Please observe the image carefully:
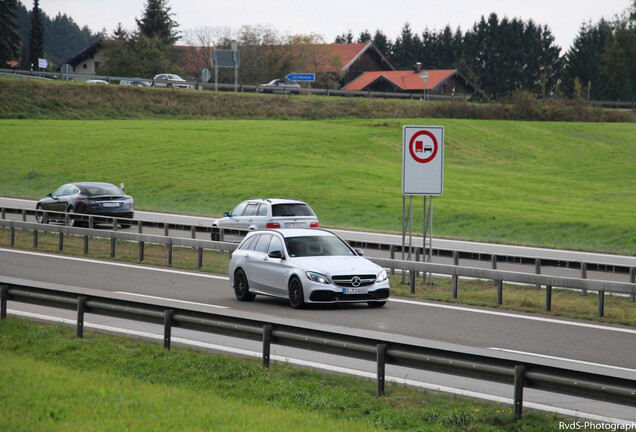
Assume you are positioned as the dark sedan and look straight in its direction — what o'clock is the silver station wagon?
The silver station wagon is roughly at 7 o'clock from the dark sedan.

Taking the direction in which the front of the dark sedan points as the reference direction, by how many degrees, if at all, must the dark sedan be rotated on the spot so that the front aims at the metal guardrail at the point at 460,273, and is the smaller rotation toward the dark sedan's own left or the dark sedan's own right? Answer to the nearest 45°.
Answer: approximately 180°

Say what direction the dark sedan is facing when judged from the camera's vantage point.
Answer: facing away from the viewer and to the left of the viewer

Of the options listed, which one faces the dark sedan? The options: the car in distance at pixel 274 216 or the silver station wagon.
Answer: the car in distance

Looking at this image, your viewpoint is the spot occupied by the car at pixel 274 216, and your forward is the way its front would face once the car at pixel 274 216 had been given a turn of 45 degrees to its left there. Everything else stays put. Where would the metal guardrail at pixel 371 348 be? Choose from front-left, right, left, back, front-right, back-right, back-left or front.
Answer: left

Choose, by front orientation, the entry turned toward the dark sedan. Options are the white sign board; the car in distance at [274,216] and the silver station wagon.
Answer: the car in distance

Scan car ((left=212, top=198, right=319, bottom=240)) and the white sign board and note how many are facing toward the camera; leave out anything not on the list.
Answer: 1

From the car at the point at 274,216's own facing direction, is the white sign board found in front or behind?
behind

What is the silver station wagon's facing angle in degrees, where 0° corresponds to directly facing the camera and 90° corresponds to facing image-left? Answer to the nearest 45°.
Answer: approximately 315°

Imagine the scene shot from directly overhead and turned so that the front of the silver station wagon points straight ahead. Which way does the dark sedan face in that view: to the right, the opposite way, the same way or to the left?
the opposite way
